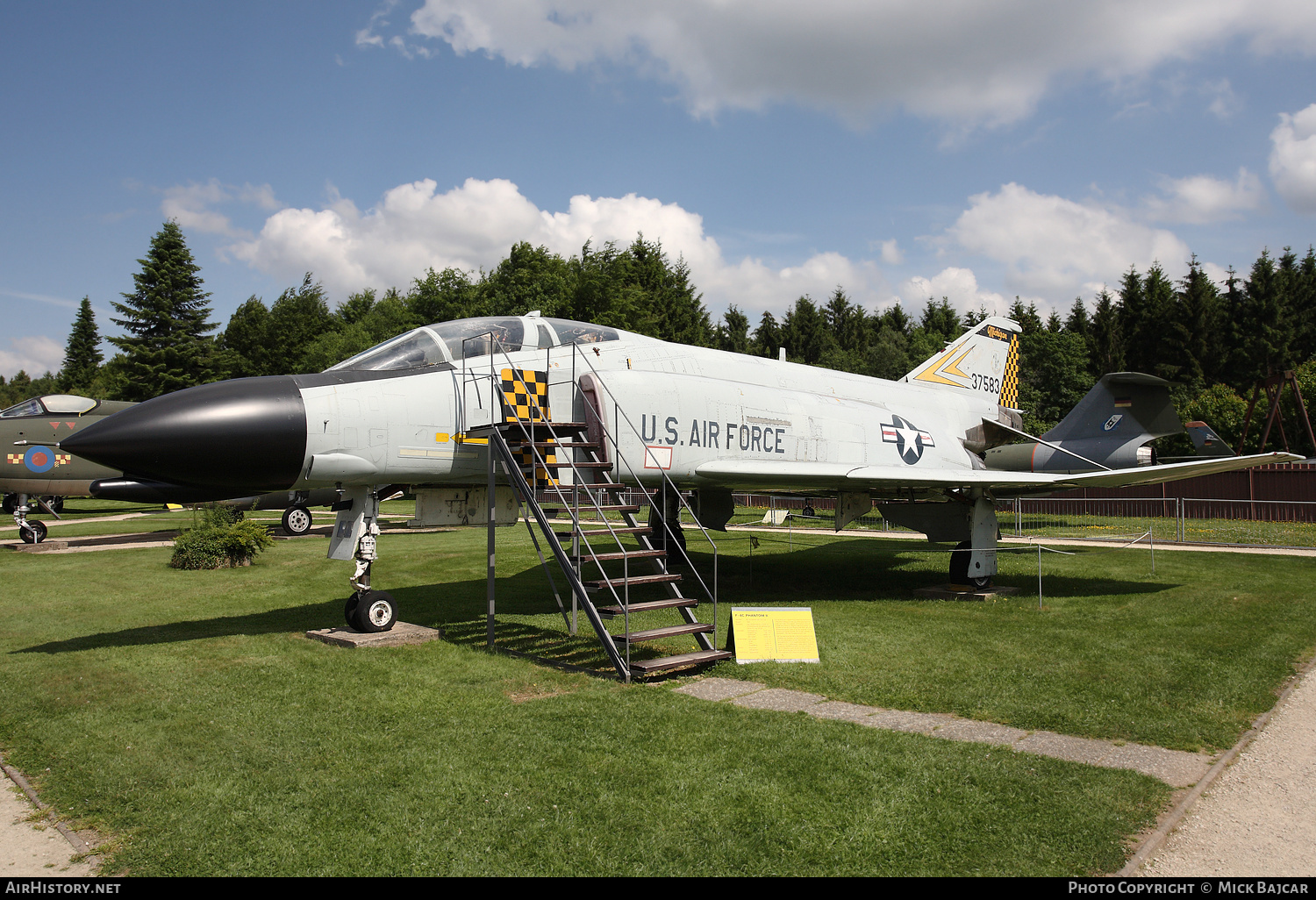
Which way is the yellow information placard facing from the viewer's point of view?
toward the camera

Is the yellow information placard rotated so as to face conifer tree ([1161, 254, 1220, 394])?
no

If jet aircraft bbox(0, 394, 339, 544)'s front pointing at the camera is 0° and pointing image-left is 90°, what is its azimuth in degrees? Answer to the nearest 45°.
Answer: approximately 90°

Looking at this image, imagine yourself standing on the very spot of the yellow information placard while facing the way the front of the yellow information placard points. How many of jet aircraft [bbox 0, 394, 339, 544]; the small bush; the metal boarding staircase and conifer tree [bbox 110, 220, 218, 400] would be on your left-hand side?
0

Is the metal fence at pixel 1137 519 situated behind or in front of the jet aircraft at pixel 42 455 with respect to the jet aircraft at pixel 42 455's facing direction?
behind

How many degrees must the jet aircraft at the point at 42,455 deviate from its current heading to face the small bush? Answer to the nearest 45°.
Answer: approximately 135° to its left

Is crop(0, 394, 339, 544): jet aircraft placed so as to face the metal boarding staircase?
no

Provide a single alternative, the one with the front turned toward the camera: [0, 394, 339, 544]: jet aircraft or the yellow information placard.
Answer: the yellow information placard

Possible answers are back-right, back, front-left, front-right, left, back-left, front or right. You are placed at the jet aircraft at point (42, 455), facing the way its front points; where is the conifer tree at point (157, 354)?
right

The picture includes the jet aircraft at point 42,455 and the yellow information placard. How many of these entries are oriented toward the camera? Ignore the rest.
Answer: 1

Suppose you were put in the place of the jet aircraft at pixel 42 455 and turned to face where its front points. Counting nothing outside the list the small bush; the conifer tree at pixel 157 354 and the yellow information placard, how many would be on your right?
1

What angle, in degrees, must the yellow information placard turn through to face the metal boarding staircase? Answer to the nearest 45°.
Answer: approximately 90° to its right
